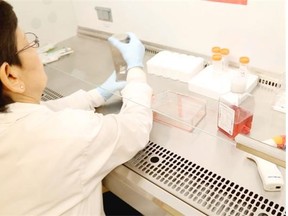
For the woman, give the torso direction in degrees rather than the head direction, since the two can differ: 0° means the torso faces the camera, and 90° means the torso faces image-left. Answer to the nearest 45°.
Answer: approximately 225°

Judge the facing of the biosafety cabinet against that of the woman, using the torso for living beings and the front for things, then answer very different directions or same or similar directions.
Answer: very different directions

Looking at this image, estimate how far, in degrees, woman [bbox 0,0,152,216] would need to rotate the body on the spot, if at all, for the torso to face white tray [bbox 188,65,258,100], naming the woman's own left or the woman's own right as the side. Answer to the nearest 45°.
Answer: approximately 45° to the woman's own right

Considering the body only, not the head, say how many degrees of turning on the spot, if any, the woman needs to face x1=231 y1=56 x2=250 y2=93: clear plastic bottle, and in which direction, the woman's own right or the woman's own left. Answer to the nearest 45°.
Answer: approximately 45° to the woman's own right

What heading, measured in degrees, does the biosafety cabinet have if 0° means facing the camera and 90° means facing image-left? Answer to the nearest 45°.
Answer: approximately 45°

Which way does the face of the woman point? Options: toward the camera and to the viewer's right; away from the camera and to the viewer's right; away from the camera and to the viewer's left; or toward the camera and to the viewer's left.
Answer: away from the camera and to the viewer's right

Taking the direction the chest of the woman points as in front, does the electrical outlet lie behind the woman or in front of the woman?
in front
